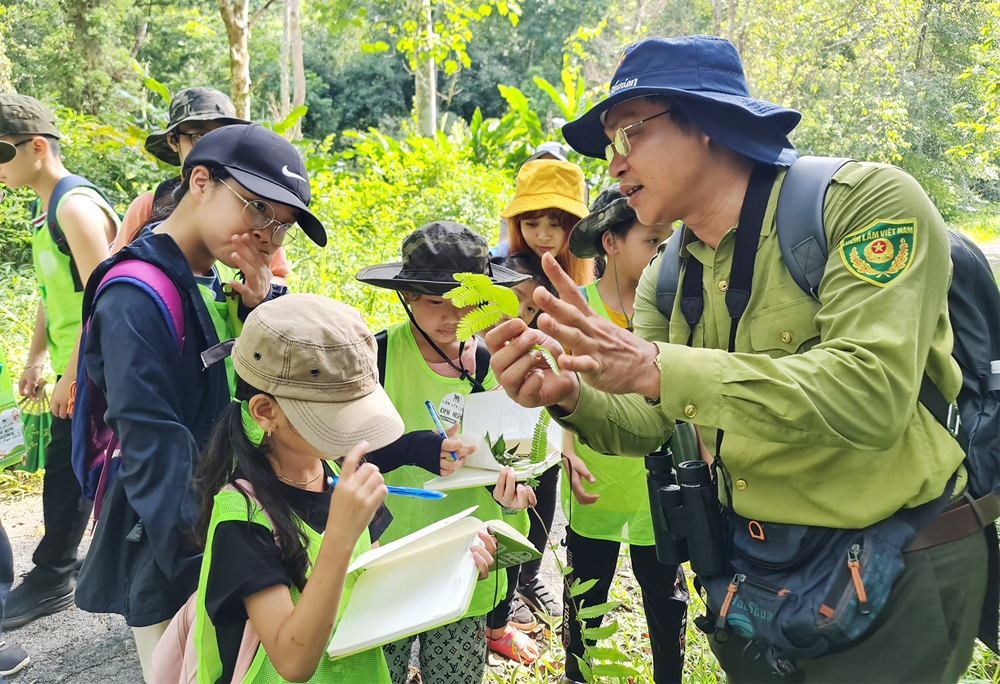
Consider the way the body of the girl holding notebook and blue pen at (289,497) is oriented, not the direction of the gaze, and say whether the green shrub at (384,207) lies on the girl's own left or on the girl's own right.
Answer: on the girl's own left

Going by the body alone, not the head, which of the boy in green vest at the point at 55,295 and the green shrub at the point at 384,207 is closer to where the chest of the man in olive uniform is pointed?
the boy in green vest

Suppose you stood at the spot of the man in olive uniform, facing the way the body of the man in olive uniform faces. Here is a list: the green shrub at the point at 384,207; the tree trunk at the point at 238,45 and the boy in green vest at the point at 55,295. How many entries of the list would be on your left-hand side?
0

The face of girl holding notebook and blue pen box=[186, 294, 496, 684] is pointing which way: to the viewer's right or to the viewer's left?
to the viewer's right

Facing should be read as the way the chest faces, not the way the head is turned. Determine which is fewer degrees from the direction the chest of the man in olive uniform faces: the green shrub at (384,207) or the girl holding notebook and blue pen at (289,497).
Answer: the girl holding notebook and blue pen

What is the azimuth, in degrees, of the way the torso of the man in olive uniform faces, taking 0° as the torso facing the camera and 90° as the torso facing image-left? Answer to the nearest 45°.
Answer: approximately 45°

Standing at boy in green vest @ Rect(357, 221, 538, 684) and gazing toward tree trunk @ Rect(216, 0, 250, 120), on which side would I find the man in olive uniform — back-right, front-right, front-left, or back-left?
back-right

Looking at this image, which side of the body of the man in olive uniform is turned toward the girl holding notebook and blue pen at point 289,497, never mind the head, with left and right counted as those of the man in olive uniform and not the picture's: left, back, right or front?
front

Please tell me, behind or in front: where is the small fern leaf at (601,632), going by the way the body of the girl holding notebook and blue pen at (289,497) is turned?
in front
